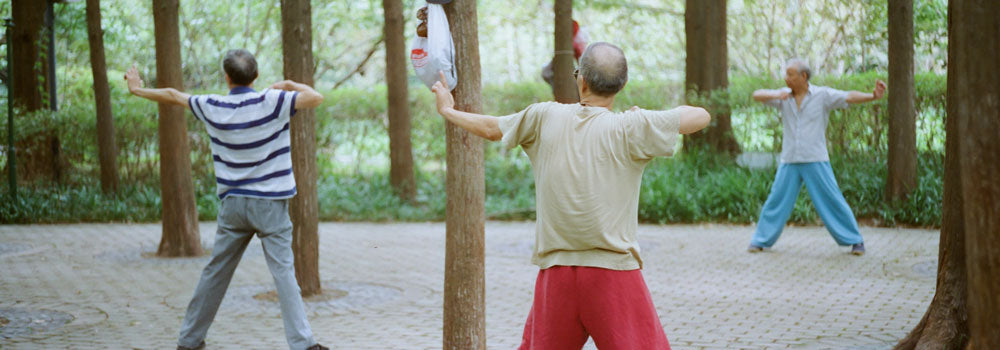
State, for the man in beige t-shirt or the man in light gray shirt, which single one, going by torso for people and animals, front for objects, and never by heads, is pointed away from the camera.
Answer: the man in beige t-shirt

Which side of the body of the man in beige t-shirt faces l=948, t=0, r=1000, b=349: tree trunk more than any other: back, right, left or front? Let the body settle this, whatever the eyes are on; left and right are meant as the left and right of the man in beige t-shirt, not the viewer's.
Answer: right

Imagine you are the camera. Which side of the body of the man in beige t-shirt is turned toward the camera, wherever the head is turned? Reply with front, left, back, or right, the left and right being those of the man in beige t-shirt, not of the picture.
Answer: back

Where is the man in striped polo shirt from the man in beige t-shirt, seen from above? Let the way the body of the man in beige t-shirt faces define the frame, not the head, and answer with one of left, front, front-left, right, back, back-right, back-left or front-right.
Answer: front-left

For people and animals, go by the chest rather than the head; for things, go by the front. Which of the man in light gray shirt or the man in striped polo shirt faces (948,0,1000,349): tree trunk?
the man in light gray shirt

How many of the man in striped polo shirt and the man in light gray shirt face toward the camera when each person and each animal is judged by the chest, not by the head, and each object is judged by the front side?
1

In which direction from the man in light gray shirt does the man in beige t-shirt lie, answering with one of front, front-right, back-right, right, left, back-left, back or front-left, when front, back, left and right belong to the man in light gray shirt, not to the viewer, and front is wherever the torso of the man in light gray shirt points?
front

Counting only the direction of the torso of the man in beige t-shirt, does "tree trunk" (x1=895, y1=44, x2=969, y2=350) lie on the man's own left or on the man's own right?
on the man's own right

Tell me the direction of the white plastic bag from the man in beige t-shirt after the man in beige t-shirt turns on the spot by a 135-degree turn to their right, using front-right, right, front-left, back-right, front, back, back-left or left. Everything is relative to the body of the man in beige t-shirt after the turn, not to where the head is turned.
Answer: back

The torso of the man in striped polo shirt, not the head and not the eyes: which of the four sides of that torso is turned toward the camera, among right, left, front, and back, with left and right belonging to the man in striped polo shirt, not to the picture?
back

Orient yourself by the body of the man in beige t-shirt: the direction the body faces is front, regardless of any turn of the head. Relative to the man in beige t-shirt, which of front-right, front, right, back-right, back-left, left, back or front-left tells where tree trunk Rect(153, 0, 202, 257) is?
front-left

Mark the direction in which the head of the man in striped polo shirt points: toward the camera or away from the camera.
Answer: away from the camera

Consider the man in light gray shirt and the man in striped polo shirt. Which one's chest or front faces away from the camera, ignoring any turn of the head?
the man in striped polo shirt

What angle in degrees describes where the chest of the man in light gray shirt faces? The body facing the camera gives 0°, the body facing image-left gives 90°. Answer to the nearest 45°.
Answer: approximately 0°

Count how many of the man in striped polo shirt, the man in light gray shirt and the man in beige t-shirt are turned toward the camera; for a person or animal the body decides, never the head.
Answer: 1

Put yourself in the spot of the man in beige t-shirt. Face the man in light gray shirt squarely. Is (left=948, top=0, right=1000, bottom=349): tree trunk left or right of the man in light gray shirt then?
right

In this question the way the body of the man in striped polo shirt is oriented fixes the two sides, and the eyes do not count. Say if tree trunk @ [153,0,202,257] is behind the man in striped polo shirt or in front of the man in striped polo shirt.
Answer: in front
